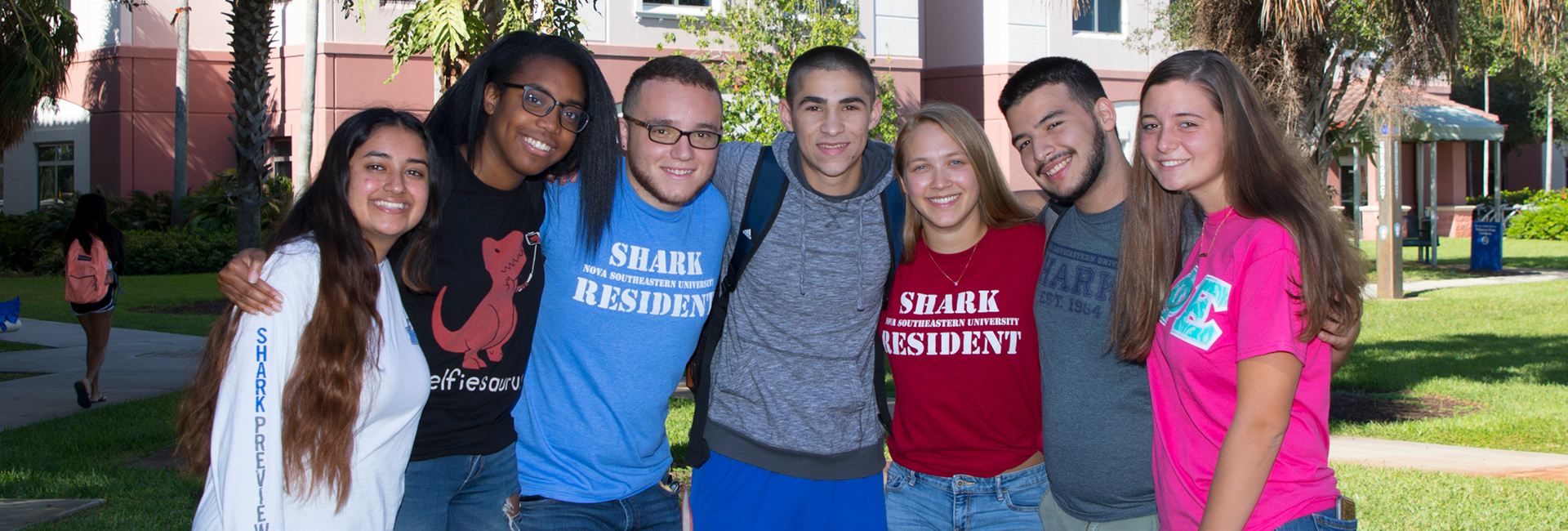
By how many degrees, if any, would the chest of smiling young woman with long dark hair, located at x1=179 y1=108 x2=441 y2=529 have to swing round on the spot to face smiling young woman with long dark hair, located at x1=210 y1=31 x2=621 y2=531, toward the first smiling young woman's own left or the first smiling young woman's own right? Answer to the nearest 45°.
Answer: approximately 90° to the first smiling young woman's own left

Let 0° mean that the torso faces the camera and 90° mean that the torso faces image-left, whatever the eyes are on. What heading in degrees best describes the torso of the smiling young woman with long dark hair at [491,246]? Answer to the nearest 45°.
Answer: approximately 315°

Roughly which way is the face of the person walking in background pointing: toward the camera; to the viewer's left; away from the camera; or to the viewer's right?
away from the camera

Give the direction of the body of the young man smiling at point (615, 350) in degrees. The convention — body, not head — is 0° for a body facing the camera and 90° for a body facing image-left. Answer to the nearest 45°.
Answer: approximately 315°

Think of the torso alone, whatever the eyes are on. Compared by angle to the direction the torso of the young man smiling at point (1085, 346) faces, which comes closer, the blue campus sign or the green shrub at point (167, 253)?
the green shrub

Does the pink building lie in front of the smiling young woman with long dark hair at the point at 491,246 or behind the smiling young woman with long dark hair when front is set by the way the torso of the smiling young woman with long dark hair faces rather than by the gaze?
behind

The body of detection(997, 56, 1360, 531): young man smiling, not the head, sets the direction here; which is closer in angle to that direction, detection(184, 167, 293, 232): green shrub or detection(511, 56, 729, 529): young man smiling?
the young man smiling

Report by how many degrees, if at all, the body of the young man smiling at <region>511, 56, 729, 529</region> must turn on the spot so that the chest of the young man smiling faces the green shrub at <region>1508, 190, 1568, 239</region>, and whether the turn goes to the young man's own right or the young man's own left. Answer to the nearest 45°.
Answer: approximately 90° to the young man's own left

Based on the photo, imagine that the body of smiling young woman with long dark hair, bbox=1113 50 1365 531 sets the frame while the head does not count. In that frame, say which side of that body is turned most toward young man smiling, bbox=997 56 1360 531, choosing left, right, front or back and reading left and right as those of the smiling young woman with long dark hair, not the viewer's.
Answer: right
